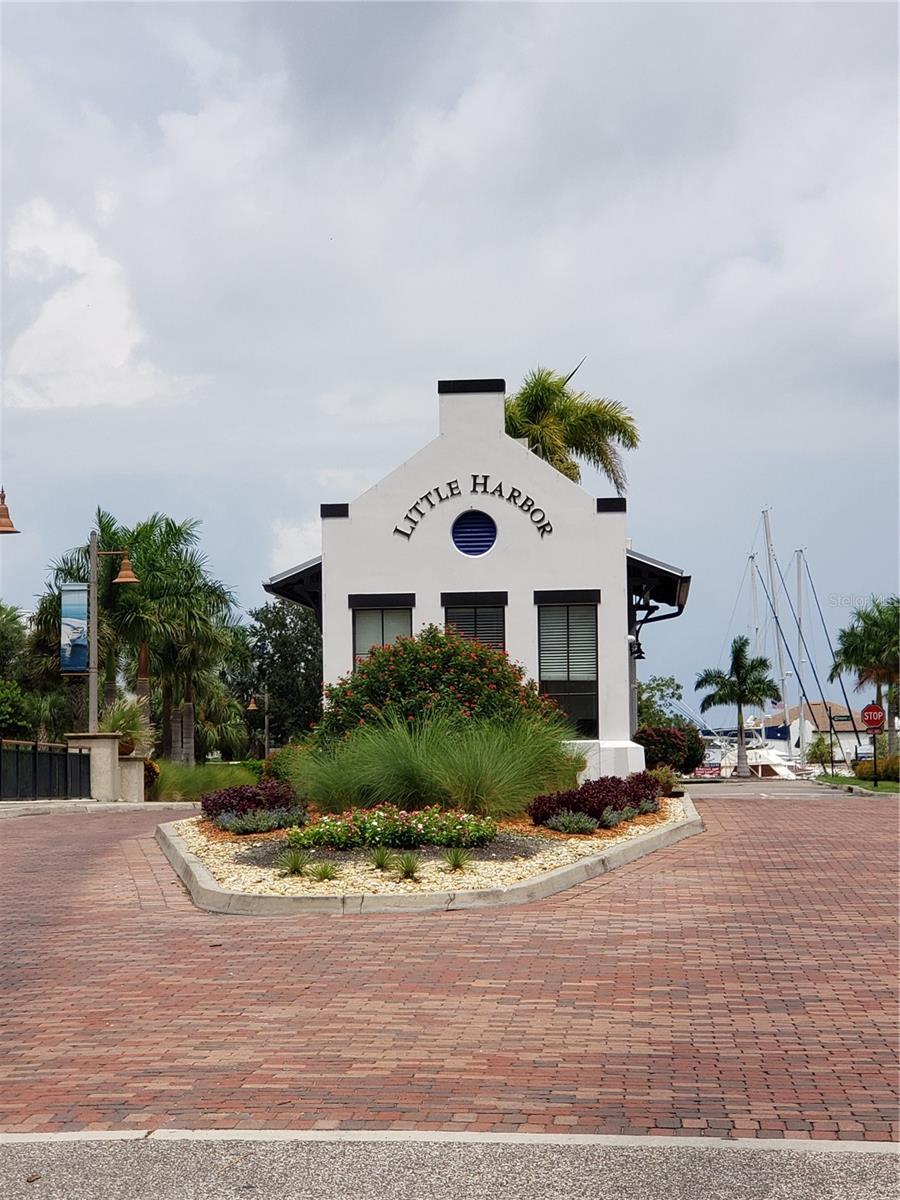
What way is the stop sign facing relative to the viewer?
toward the camera

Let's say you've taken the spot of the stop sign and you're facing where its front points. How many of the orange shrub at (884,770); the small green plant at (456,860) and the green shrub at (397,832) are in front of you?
2

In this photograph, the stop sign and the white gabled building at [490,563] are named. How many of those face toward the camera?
2

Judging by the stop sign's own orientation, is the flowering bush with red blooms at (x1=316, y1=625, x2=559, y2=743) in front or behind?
in front

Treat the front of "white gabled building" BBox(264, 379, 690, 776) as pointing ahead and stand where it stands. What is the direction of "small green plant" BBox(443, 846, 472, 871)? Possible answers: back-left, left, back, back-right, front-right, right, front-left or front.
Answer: front

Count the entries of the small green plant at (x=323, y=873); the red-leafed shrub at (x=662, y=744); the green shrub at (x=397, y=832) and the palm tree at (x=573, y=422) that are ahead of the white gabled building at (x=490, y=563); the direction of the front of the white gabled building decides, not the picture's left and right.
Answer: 2

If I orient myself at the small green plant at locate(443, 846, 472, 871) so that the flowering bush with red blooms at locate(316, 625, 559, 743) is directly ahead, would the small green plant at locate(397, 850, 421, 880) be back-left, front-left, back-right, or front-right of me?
back-left

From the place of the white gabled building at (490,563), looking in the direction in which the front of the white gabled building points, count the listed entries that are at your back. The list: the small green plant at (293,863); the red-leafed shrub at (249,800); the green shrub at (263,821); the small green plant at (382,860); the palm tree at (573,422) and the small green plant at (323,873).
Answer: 1

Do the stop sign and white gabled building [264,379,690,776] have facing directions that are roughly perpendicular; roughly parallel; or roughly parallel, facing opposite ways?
roughly parallel

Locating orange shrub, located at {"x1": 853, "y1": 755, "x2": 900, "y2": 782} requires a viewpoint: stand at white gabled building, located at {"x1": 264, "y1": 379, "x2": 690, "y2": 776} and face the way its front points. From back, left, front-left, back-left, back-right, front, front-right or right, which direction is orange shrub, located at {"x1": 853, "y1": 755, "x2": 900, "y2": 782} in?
back-left

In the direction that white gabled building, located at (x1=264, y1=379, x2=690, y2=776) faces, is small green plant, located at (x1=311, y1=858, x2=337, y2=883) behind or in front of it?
in front

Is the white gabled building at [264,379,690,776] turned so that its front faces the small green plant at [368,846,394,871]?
yes

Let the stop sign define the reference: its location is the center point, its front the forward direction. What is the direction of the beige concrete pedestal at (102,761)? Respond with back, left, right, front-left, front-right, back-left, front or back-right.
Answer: front-right

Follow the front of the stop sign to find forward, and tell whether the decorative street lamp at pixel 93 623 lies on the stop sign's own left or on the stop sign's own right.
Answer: on the stop sign's own right

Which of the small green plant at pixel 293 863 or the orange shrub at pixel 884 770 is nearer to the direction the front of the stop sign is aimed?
the small green plant
